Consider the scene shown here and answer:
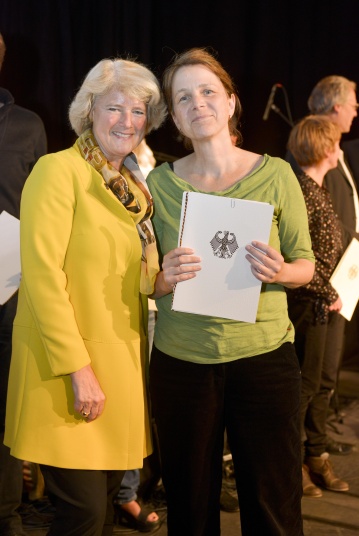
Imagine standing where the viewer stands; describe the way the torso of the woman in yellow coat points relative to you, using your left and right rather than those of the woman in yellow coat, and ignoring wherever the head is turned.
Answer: facing the viewer and to the right of the viewer

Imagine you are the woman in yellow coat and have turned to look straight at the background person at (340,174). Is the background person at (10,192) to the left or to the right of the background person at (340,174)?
left

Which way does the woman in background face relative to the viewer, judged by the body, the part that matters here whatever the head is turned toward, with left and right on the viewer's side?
facing to the right of the viewer

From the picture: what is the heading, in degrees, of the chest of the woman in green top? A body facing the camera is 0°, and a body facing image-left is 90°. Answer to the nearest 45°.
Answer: approximately 0°

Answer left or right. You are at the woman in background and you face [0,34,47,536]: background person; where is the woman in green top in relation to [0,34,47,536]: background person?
left
